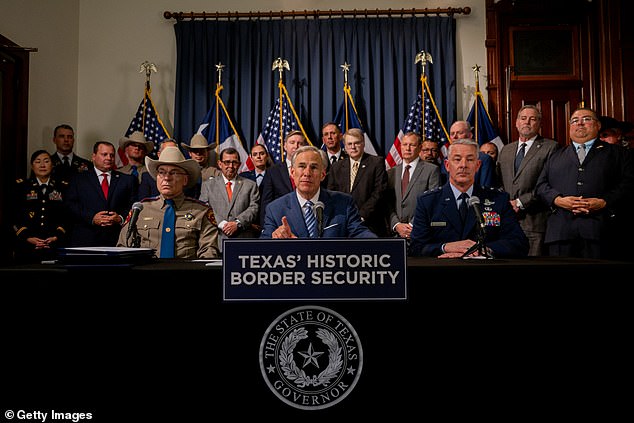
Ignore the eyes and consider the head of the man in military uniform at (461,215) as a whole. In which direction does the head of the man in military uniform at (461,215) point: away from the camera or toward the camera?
toward the camera

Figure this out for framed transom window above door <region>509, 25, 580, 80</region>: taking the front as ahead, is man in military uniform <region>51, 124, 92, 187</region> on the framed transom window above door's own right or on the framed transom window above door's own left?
on the framed transom window above door's own right

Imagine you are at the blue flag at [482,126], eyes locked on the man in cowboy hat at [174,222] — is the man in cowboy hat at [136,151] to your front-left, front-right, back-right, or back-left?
front-right

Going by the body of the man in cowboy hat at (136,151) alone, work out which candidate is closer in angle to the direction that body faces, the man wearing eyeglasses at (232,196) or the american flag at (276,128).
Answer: the man wearing eyeglasses

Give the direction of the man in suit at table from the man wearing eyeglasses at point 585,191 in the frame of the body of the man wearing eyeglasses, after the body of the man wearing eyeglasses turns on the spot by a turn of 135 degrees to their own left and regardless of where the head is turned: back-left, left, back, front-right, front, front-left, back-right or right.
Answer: back

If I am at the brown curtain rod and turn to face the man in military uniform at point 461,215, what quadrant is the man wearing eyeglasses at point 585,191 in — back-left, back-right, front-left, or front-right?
front-left

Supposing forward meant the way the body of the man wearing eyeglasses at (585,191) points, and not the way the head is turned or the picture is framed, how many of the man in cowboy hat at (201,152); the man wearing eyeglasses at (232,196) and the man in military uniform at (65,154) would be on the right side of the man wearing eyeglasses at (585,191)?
3

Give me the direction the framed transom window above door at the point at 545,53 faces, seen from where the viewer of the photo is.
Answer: facing the viewer

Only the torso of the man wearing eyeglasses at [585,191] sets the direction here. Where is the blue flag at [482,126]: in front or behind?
behind

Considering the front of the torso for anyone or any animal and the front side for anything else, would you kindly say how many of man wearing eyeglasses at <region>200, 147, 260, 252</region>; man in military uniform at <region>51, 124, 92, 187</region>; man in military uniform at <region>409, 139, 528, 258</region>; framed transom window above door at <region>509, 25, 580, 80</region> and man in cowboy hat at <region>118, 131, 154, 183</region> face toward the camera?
5

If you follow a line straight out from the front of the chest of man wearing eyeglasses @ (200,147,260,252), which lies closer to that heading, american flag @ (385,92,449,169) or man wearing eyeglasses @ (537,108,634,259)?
the man wearing eyeglasses

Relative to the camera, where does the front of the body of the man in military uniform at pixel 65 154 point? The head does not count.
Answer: toward the camera

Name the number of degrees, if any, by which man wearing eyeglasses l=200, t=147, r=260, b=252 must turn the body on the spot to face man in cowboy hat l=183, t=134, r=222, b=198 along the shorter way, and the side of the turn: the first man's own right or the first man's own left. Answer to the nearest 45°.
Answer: approximately 180°
